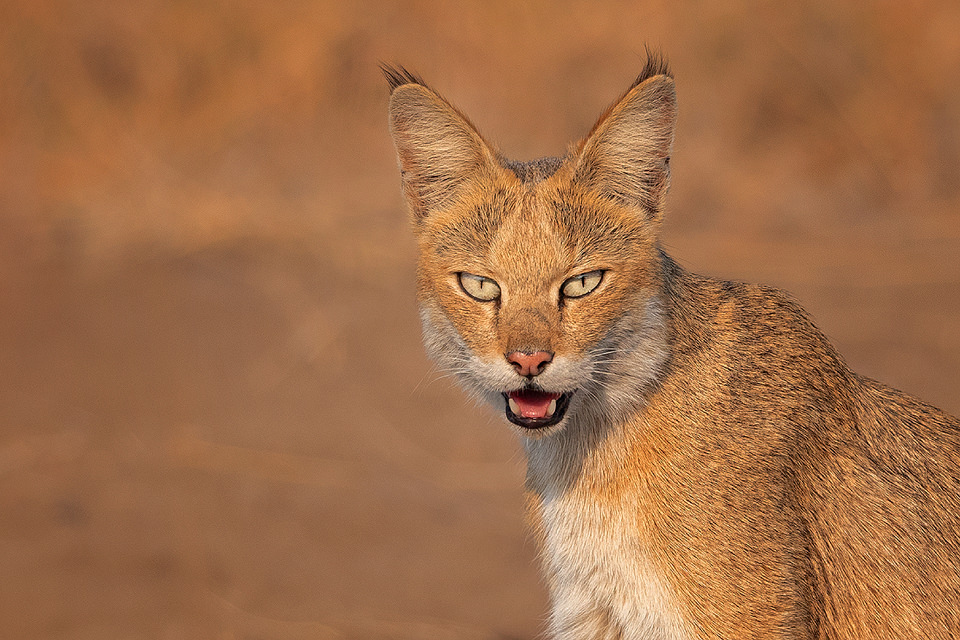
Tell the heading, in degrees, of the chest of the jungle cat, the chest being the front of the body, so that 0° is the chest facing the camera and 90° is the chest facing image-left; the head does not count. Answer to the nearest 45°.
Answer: approximately 45°
